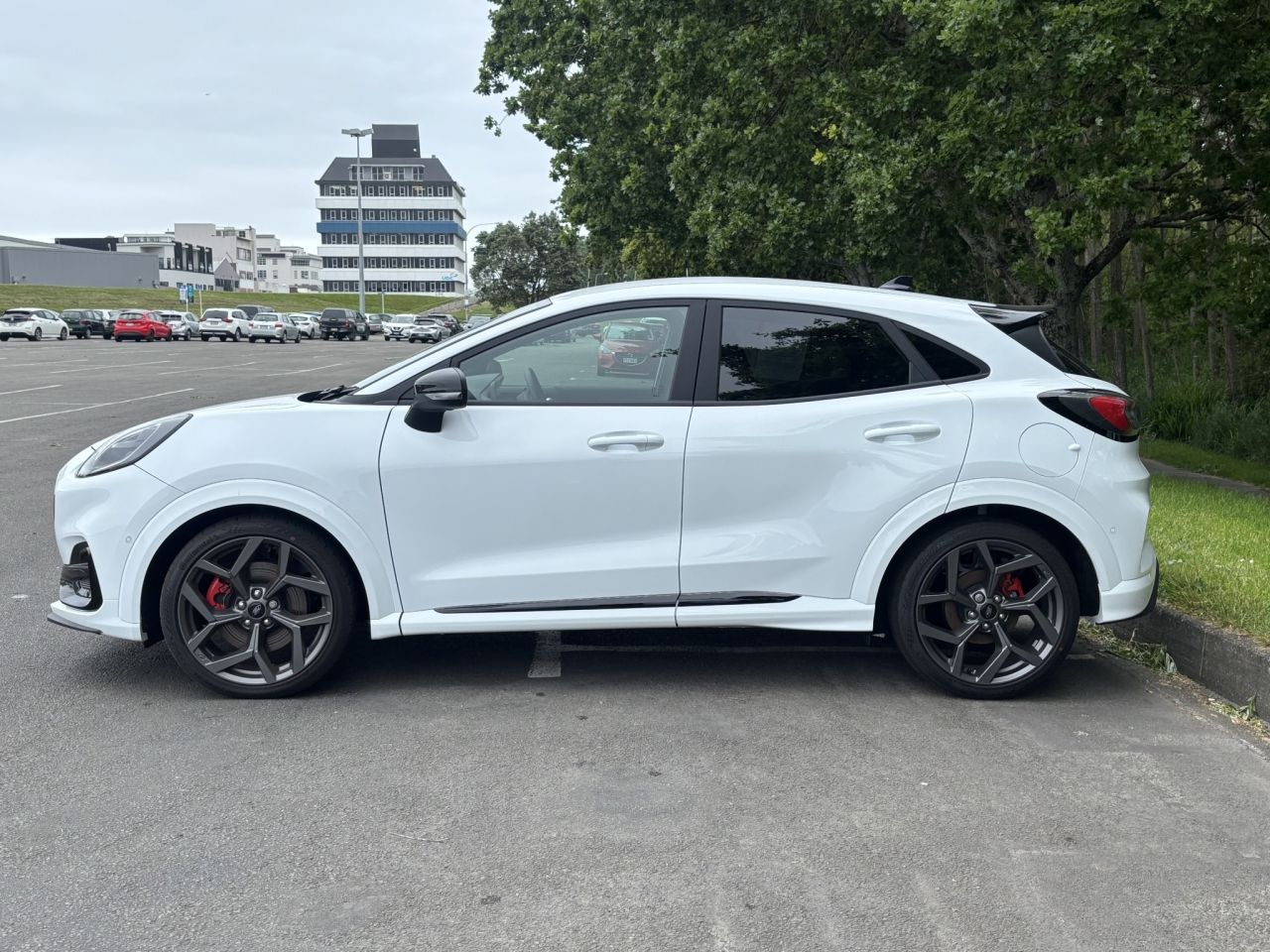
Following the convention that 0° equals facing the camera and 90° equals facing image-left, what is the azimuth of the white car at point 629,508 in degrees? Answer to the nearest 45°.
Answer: approximately 90°

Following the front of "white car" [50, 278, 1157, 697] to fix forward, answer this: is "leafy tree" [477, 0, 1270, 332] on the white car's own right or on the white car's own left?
on the white car's own right
